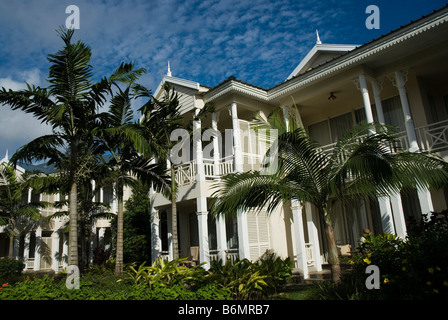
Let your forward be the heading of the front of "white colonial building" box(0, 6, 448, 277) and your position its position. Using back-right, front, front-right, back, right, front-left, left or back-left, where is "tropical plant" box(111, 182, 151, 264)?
right

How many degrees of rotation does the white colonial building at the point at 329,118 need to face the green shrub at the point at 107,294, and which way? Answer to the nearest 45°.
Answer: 0° — it already faces it

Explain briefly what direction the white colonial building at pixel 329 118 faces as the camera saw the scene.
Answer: facing the viewer and to the left of the viewer

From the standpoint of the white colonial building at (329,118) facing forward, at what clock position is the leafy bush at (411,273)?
The leafy bush is roughly at 11 o'clock from the white colonial building.

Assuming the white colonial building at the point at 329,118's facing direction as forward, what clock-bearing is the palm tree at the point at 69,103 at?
The palm tree is roughly at 1 o'clock from the white colonial building.

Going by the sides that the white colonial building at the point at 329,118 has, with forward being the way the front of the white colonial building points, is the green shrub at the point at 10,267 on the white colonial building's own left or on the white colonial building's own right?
on the white colonial building's own right

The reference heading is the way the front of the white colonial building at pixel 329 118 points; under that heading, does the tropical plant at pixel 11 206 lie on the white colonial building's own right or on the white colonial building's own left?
on the white colonial building's own right
